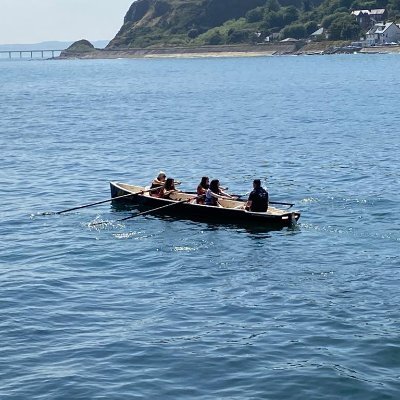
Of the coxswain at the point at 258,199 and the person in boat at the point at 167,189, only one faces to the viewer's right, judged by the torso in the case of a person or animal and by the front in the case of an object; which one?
the person in boat

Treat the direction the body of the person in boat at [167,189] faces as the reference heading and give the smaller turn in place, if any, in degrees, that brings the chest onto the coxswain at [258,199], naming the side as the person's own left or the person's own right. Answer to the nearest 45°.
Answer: approximately 45° to the person's own right

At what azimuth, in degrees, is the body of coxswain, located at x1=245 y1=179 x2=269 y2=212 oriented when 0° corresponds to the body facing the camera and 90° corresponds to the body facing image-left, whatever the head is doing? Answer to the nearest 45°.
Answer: approximately 135°

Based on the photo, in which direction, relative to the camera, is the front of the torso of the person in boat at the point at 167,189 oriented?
to the viewer's right

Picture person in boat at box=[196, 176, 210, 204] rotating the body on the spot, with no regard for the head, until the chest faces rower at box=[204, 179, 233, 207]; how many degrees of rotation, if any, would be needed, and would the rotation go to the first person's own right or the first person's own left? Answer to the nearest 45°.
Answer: approximately 45° to the first person's own right

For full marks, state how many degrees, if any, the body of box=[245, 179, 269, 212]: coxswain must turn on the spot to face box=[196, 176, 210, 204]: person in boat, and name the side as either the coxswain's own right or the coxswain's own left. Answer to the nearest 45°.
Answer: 0° — they already face them

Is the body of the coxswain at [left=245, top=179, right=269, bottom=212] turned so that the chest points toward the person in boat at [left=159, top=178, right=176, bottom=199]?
yes

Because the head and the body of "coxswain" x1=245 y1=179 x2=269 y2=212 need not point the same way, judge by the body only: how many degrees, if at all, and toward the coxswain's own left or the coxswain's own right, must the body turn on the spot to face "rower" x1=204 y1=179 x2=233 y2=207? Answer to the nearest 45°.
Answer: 0° — they already face them

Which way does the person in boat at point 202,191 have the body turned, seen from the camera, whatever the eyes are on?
to the viewer's right

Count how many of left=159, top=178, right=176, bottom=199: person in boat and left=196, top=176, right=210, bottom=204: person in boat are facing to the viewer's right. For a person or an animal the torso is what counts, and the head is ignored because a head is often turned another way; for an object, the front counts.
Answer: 2
